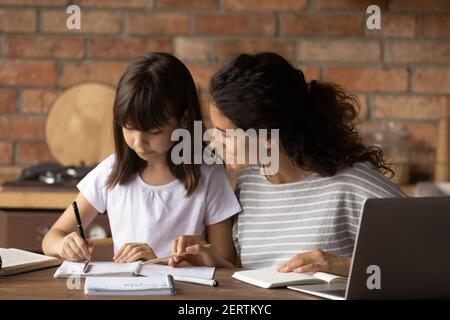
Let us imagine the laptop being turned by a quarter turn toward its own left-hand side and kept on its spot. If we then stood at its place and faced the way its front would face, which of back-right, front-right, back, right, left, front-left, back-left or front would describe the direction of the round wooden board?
right

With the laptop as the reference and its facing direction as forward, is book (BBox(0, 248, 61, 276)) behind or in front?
in front

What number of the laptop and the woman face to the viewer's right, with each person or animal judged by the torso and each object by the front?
0

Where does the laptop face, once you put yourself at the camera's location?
facing away from the viewer and to the left of the viewer

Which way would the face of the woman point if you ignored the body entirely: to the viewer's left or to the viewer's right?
to the viewer's left

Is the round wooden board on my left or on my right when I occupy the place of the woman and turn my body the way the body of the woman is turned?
on my right

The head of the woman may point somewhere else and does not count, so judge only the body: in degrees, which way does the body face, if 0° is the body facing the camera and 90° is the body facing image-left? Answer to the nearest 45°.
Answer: approximately 45°
